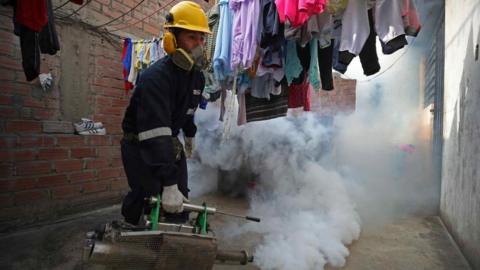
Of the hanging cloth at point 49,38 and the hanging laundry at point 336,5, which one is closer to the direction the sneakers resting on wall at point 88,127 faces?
the hanging laundry

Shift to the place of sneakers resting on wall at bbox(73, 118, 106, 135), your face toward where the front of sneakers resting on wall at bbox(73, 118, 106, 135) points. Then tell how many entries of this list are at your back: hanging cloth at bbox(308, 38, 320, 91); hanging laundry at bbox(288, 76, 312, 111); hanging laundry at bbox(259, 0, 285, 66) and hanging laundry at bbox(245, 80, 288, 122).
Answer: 0

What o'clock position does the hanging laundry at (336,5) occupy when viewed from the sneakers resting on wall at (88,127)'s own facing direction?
The hanging laundry is roughly at 2 o'clock from the sneakers resting on wall.

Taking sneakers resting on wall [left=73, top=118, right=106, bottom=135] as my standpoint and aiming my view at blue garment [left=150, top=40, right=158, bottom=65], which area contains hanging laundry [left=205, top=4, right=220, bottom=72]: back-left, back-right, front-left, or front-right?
front-right

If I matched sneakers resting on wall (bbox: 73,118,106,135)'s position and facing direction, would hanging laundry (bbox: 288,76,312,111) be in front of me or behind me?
in front

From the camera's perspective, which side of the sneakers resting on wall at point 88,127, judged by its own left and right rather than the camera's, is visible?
right

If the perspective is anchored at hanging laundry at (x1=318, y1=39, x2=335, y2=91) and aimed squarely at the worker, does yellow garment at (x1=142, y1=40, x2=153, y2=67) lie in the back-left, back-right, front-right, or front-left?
front-right

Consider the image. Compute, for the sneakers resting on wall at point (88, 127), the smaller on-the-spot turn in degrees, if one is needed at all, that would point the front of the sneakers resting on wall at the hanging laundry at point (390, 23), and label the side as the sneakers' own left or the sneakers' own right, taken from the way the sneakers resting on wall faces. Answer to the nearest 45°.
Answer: approximately 45° to the sneakers' own right

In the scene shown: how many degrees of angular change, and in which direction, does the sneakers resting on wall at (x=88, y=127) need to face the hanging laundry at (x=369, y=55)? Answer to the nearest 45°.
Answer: approximately 45° to its right

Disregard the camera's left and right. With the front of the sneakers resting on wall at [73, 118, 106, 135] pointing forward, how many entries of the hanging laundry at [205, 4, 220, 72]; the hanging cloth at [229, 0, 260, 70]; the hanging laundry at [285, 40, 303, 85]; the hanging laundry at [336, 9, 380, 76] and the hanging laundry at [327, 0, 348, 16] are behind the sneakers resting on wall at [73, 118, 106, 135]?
0

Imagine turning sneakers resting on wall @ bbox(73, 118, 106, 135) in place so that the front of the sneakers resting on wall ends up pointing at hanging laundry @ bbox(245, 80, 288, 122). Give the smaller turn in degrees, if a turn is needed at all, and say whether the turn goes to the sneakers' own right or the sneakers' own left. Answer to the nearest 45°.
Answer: approximately 45° to the sneakers' own right

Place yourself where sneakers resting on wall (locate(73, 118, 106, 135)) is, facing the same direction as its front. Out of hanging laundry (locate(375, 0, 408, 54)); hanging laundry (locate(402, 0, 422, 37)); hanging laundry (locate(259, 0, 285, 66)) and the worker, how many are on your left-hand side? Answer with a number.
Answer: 0

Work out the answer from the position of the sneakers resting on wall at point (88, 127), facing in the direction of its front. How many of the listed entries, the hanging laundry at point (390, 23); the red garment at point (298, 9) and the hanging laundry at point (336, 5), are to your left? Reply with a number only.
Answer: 0
